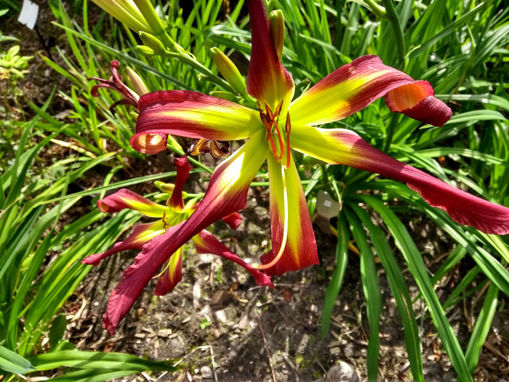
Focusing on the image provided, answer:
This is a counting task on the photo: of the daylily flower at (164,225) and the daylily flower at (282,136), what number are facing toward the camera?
2

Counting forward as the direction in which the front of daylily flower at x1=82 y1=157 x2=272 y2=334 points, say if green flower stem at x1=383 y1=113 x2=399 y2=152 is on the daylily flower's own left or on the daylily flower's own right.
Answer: on the daylily flower's own left

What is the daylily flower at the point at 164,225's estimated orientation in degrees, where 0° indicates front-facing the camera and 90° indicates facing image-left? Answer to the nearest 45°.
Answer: approximately 0°

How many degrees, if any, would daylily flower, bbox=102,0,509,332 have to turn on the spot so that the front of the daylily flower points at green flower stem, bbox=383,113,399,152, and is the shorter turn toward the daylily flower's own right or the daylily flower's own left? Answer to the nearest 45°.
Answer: approximately 135° to the daylily flower's own left
